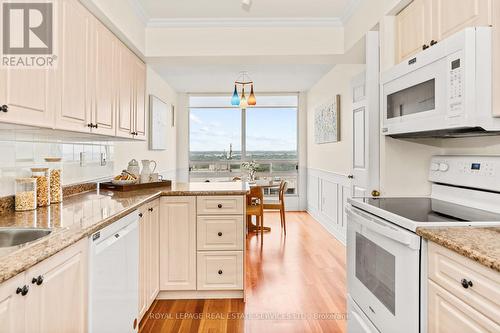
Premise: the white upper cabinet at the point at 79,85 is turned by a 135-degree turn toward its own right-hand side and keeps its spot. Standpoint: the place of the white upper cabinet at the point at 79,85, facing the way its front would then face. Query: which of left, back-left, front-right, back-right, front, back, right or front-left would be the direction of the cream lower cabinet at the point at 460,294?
back-left

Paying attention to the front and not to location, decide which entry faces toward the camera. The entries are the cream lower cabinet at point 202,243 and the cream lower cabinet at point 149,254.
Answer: the cream lower cabinet at point 202,243

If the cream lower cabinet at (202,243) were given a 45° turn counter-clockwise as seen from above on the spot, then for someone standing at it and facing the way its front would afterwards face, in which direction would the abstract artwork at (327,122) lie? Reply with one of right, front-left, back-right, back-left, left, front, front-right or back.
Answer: left

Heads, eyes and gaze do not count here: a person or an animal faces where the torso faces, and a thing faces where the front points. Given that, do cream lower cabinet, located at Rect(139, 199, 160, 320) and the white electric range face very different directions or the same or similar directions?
very different directions

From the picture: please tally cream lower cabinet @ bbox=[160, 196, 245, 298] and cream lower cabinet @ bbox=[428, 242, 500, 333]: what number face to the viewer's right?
0

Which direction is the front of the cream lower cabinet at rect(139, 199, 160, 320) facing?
to the viewer's right

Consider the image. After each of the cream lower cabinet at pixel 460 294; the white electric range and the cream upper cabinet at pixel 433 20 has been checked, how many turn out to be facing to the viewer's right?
0

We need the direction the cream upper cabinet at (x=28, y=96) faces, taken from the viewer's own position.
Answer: facing the viewer and to the right of the viewer

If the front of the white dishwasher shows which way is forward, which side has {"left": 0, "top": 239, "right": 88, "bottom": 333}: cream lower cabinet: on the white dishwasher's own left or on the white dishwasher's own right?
on the white dishwasher's own right

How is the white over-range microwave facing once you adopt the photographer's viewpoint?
facing the viewer and to the left of the viewer

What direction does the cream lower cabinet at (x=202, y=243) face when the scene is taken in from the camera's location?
facing the viewer

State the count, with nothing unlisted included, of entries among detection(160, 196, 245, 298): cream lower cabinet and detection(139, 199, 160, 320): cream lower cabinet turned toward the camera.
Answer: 1

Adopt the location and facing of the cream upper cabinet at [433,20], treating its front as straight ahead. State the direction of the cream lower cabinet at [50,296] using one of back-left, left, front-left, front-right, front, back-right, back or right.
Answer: front
